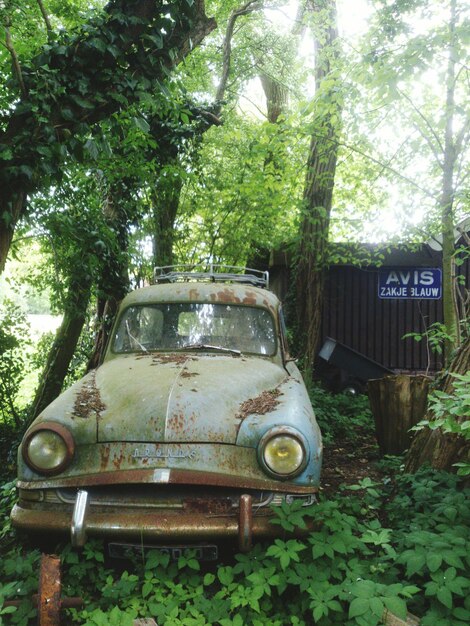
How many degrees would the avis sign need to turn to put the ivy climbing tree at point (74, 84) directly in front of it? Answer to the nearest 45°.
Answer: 0° — it already faces it

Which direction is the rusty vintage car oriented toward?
toward the camera

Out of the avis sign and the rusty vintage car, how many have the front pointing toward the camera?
2

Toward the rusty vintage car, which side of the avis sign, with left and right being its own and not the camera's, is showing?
front

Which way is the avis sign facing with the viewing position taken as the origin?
facing the viewer

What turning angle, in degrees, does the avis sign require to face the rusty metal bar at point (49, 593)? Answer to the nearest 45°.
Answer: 0° — it already faces it
